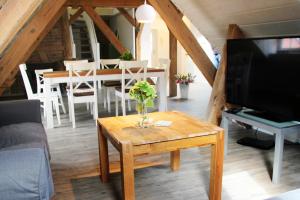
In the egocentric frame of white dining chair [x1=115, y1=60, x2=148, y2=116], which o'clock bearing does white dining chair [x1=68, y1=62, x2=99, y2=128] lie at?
white dining chair [x1=68, y1=62, x2=99, y2=128] is roughly at 10 o'clock from white dining chair [x1=115, y1=60, x2=148, y2=116].

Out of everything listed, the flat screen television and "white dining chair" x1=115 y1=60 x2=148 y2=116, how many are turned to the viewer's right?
0

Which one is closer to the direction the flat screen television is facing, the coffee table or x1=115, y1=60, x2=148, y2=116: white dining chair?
the coffee table

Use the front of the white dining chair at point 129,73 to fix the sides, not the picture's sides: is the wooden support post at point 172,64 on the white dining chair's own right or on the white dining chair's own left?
on the white dining chair's own right

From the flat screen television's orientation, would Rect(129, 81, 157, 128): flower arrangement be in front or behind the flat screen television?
in front

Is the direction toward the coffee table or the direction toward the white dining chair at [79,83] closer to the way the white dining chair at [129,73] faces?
the white dining chair

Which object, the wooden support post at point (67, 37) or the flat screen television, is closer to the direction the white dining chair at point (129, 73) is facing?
the wooden support post

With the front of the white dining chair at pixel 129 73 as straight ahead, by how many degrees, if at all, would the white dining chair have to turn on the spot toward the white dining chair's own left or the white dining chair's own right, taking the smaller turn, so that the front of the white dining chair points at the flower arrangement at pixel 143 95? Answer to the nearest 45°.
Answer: approximately 135° to the white dining chair's own left

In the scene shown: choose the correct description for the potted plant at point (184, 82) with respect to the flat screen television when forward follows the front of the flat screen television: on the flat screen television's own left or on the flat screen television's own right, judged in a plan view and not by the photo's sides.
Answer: on the flat screen television's own right

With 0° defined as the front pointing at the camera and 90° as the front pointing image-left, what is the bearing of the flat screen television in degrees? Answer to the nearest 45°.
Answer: approximately 45°

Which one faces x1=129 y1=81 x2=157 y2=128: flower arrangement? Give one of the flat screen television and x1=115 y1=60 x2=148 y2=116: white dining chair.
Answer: the flat screen television

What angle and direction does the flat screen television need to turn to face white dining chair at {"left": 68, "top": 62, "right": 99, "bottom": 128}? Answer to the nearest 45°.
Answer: approximately 45° to its right

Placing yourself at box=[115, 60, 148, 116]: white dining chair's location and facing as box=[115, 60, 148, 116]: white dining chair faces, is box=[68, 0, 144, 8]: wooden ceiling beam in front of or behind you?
in front

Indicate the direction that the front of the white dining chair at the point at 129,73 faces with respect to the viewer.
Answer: facing away from the viewer and to the left of the viewer

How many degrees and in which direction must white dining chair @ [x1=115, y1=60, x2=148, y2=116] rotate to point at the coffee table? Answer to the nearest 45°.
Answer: approximately 135° to its left
